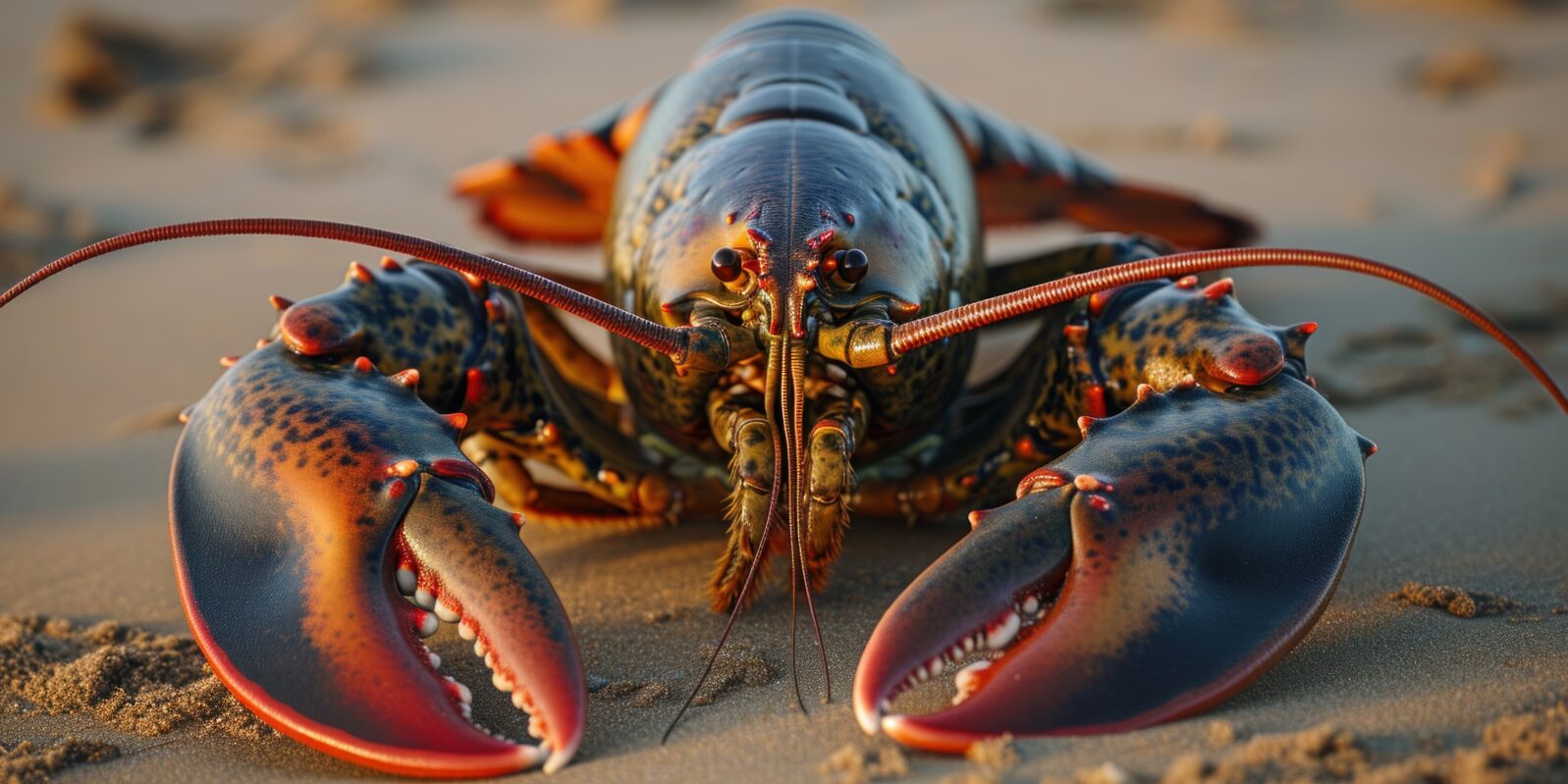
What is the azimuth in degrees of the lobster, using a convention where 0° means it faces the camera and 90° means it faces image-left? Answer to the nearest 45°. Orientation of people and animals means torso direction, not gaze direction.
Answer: approximately 0°
